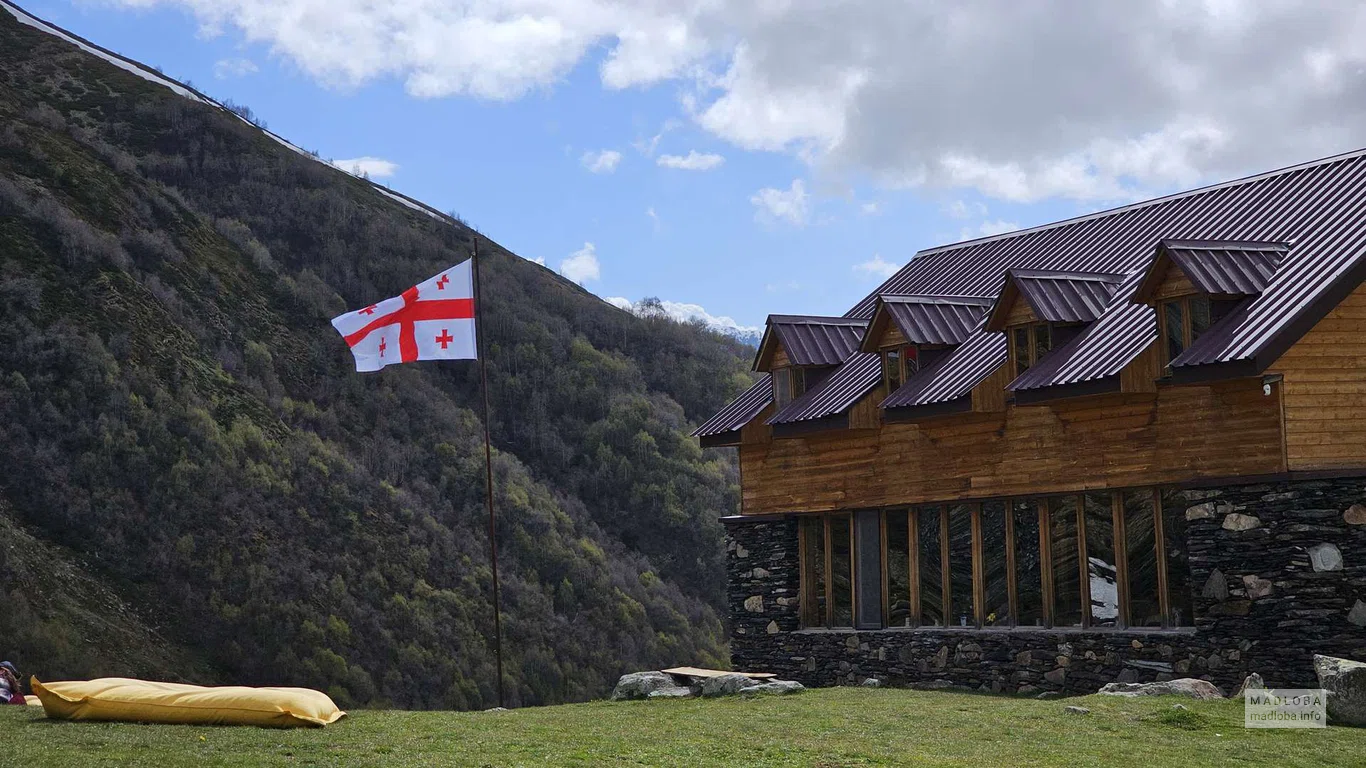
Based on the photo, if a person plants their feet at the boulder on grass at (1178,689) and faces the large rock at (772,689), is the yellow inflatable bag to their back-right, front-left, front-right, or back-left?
front-left

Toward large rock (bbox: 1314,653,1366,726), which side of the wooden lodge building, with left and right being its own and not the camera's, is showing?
left

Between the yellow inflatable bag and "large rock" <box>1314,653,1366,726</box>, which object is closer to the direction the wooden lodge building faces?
the yellow inflatable bag

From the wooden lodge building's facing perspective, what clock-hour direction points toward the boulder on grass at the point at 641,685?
The boulder on grass is roughly at 1 o'clock from the wooden lodge building.

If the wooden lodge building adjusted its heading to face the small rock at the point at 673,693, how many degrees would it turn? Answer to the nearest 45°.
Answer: approximately 45° to its right

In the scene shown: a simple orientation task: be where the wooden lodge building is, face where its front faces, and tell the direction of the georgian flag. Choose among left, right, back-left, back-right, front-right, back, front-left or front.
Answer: front-right

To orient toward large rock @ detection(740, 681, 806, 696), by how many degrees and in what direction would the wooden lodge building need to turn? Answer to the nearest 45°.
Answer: approximately 45° to its right

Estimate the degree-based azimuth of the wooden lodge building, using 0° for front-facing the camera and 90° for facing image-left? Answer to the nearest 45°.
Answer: approximately 45°

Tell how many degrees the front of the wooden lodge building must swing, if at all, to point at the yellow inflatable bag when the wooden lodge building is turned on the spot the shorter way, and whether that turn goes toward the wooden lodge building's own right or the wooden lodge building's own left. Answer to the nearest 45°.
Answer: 0° — it already faces it

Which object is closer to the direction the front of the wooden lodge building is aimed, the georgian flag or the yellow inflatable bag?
the yellow inflatable bag
